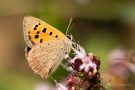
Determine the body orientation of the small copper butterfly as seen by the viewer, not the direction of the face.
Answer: to the viewer's right
